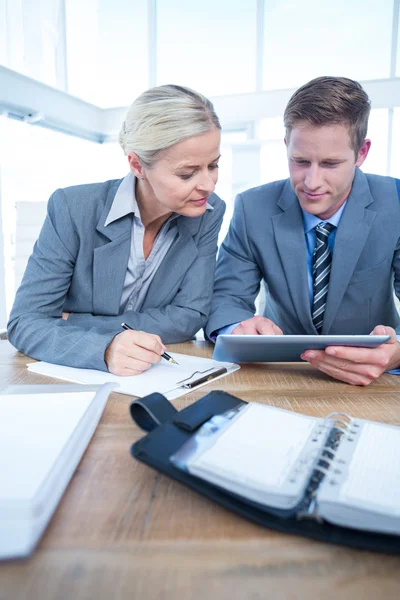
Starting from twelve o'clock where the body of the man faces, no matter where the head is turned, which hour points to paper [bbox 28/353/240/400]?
The paper is roughly at 1 o'clock from the man.

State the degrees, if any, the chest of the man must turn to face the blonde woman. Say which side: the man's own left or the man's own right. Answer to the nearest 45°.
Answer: approximately 45° to the man's own right

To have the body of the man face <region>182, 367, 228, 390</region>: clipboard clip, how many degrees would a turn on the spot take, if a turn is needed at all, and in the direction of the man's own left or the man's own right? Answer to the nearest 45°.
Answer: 0° — they already face it

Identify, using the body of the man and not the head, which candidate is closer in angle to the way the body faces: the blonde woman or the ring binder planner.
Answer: the ring binder planner

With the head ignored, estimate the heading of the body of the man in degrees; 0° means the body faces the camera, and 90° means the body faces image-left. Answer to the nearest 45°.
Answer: approximately 0°

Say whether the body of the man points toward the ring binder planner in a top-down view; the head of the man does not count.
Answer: yes
